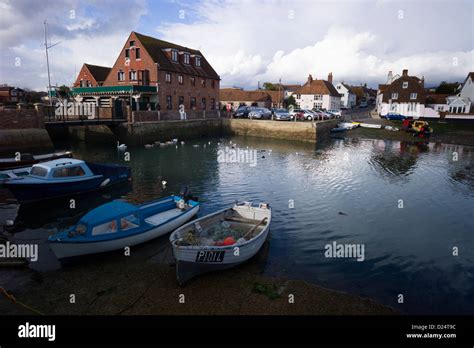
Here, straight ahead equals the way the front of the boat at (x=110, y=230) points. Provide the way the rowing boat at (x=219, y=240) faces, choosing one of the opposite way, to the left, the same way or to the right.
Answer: the same way
